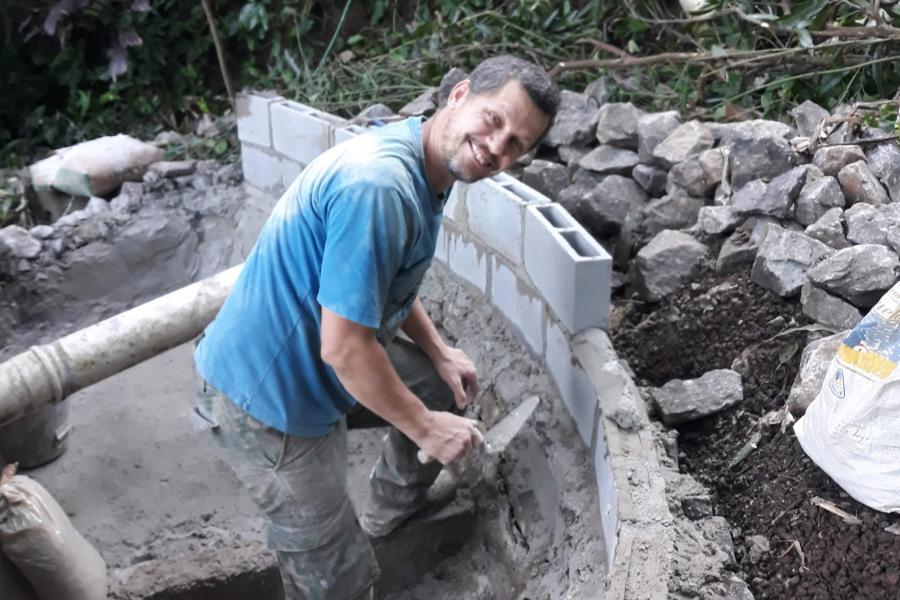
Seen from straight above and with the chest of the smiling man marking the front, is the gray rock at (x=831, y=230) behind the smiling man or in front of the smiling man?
in front

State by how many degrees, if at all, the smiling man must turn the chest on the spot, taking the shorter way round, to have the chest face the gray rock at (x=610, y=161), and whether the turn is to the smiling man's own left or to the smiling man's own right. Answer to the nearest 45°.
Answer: approximately 45° to the smiling man's own left

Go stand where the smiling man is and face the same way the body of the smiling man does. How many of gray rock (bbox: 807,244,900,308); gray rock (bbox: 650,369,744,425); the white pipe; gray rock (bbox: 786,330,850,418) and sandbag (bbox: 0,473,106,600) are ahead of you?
3

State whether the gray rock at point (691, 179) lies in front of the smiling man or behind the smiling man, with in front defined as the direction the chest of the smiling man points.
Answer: in front

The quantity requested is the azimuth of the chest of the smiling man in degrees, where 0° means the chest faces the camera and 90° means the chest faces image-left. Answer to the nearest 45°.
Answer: approximately 270°

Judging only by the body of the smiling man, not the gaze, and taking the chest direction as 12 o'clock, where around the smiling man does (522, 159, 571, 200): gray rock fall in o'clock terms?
The gray rock is roughly at 10 o'clock from the smiling man.

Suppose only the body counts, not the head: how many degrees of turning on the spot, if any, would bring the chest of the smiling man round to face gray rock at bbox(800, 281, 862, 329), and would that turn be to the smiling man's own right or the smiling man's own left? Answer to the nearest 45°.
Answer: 0° — they already face it

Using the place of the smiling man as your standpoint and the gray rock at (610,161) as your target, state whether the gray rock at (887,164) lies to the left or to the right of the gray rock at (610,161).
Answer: right

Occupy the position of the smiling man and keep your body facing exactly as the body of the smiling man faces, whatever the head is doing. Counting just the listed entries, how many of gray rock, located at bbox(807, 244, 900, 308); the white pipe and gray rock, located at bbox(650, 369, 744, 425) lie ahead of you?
2

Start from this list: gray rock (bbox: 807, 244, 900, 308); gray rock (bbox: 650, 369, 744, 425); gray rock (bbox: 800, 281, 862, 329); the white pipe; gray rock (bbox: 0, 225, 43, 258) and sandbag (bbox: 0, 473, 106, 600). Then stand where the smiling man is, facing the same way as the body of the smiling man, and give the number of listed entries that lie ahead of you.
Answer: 3

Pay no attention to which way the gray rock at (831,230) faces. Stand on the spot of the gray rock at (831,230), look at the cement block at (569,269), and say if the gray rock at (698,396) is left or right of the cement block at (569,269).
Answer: left
